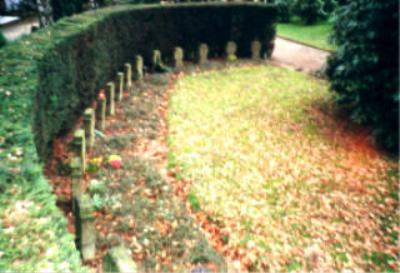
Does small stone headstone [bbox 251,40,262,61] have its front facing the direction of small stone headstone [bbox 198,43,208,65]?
no

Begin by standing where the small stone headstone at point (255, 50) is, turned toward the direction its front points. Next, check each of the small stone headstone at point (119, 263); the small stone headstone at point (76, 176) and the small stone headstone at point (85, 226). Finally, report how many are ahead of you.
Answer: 3

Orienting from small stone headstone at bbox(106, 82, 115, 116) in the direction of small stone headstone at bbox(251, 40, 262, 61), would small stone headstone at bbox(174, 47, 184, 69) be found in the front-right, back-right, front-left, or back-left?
front-left

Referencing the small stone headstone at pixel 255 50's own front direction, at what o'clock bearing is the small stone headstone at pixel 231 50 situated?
the small stone headstone at pixel 231 50 is roughly at 2 o'clock from the small stone headstone at pixel 255 50.

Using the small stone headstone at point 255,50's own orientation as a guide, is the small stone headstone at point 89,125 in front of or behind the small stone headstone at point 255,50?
in front

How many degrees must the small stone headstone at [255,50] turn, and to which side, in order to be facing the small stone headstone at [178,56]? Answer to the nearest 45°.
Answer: approximately 45° to its right

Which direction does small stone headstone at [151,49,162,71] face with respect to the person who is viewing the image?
facing the viewer and to the right of the viewer

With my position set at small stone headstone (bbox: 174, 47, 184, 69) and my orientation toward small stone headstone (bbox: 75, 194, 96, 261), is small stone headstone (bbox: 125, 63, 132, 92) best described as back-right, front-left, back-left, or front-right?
front-right

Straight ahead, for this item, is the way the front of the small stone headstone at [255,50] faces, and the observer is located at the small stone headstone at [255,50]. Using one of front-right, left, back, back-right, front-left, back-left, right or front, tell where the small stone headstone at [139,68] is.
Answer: front-right

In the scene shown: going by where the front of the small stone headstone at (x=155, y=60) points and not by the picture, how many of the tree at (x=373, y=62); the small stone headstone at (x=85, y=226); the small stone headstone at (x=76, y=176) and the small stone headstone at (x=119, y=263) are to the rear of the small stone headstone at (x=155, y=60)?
0

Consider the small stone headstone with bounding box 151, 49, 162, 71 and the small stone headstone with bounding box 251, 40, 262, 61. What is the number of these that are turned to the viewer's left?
0

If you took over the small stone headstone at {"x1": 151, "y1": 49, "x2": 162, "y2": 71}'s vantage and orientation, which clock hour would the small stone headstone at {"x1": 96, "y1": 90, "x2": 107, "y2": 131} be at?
the small stone headstone at {"x1": 96, "y1": 90, "x2": 107, "y2": 131} is roughly at 2 o'clock from the small stone headstone at {"x1": 151, "y1": 49, "x2": 162, "y2": 71}.

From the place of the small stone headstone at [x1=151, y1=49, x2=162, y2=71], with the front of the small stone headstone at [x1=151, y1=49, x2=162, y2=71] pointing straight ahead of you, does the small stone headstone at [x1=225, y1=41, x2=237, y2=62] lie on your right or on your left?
on your left

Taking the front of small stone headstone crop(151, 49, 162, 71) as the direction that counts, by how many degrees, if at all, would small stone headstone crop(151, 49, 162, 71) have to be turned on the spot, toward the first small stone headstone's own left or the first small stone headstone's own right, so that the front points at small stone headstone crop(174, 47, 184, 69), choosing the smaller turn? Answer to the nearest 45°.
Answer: approximately 90° to the first small stone headstone's own left

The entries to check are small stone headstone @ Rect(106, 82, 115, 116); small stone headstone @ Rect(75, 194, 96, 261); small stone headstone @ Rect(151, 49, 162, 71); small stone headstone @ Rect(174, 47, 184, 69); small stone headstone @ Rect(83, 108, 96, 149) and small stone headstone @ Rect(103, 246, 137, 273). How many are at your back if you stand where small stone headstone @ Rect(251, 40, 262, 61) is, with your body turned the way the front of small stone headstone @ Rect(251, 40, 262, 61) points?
0

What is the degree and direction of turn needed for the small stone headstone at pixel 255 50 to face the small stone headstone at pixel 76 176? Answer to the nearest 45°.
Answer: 0° — it already faces it

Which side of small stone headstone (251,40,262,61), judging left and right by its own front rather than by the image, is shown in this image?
front

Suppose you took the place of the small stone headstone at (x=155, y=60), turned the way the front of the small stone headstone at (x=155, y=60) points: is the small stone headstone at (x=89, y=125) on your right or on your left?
on your right

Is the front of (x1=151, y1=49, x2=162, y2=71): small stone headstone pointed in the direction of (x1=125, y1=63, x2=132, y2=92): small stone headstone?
no
